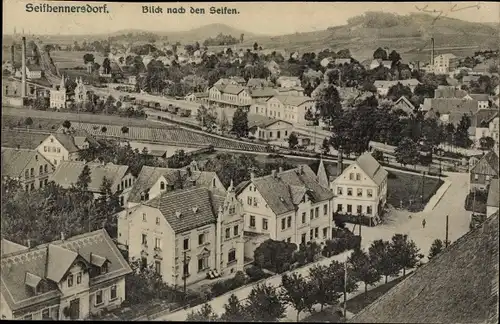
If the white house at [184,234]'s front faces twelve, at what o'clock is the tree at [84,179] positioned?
The tree is roughly at 5 o'clock from the white house.

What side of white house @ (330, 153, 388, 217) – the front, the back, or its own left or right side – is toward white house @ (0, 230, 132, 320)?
front

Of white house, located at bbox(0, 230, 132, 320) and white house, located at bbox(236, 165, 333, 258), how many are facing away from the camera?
0

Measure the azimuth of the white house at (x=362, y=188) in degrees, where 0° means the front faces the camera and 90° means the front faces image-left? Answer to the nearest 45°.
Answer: approximately 0°

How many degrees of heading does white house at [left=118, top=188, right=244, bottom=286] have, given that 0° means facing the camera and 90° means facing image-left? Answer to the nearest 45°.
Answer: approximately 315°

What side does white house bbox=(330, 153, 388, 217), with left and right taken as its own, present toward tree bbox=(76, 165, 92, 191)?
right
